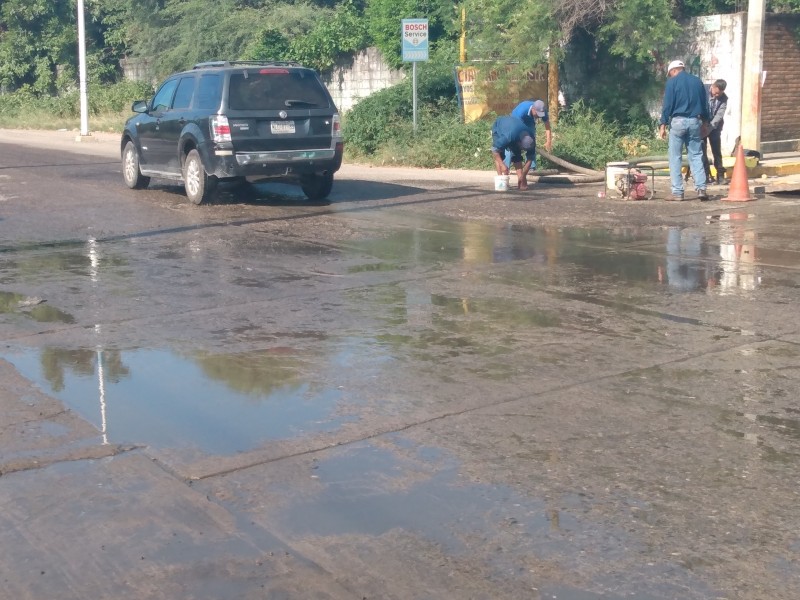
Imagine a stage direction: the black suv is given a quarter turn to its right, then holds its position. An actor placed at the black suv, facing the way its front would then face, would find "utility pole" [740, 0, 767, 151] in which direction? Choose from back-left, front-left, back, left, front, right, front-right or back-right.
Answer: front-right

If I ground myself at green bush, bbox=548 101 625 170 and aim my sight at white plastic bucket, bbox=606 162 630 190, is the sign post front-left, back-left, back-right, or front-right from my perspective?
back-right

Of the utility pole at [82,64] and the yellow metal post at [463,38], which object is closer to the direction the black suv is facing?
the utility pole

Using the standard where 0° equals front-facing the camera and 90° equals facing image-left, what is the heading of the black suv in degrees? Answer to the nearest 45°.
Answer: approximately 135°

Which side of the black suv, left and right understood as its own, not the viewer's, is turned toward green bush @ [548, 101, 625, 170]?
right

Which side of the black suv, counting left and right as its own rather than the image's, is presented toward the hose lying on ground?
right

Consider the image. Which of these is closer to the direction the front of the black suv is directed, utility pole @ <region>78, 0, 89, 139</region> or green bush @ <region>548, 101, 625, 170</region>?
the utility pole

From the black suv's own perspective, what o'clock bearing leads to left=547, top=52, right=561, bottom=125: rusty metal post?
The rusty metal post is roughly at 3 o'clock from the black suv.

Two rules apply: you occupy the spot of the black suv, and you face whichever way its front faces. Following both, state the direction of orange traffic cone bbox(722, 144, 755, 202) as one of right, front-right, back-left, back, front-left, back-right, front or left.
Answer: back-right

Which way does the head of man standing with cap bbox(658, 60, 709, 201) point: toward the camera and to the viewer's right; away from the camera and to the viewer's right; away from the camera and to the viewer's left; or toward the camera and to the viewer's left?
away from the camera and to the viewer's left

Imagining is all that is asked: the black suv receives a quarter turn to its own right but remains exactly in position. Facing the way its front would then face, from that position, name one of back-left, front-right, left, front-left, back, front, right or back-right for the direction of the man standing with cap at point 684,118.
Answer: front-right

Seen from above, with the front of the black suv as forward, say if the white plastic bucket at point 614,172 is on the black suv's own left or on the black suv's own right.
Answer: on the black suv's own right
